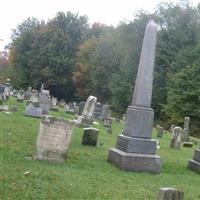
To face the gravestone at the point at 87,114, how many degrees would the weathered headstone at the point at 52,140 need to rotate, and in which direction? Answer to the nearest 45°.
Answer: approximately 180°

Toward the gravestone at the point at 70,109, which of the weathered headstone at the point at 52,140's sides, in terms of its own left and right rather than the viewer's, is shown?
back

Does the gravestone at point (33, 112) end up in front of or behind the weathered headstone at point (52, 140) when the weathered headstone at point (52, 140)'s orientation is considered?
behind

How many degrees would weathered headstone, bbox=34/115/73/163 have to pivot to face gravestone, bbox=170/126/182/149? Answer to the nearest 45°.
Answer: approximately 135° to its left

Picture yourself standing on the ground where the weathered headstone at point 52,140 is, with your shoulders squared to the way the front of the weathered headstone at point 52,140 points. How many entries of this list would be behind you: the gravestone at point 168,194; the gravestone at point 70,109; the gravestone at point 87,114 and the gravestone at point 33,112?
3

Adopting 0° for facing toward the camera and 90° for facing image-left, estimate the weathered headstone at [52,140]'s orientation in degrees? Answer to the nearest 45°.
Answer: approximately 0°
